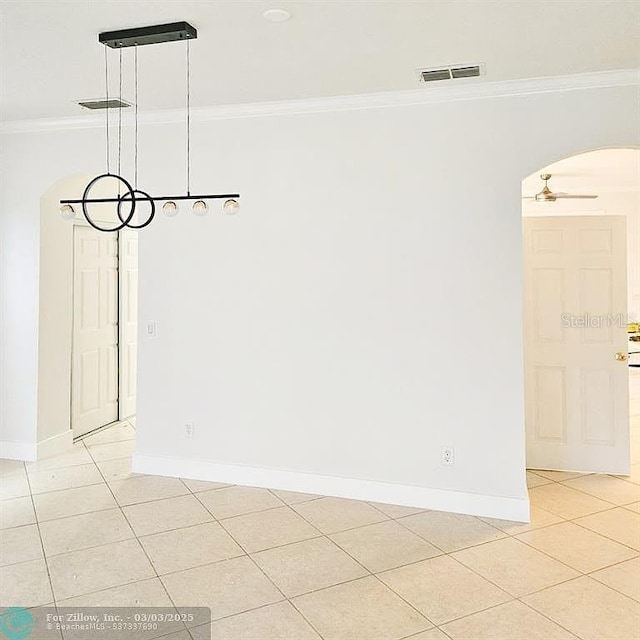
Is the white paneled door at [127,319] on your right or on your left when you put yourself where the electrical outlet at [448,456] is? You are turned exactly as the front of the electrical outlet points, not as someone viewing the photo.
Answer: on your right

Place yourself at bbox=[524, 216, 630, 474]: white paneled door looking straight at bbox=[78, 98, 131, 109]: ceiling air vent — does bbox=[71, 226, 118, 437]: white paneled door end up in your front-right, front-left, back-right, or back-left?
front-right

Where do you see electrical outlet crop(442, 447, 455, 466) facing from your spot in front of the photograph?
facing the viewer

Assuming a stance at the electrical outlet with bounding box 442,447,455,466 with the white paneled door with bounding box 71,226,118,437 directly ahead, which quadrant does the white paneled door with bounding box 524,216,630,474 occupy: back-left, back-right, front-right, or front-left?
back-right

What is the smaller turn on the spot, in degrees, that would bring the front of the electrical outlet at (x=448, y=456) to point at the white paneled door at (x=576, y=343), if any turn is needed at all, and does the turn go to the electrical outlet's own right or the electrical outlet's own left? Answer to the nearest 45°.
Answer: approximately 135° to the electrical outlet's own left

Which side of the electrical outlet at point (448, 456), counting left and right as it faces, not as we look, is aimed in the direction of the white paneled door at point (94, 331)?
right
